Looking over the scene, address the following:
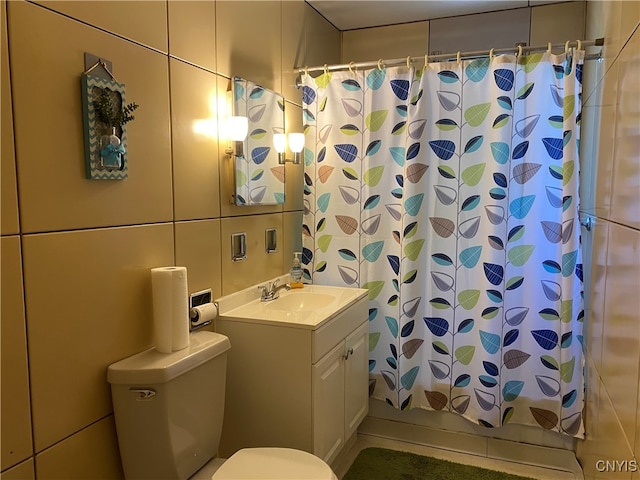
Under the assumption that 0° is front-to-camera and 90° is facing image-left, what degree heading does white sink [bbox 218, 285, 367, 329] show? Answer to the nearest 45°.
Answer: approximately 315°

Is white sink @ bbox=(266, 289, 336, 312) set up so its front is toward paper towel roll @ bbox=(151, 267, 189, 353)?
no

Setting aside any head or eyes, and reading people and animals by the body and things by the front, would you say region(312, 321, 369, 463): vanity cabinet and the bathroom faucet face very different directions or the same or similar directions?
same or similar directions

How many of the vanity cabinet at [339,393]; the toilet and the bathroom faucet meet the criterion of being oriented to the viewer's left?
0

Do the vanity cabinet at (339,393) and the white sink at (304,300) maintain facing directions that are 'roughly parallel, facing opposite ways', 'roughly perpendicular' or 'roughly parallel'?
roughly parallel

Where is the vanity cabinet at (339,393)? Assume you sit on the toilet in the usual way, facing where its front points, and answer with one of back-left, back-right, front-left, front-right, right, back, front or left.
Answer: left

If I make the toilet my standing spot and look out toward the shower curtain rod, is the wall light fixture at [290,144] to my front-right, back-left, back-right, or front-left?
front-left

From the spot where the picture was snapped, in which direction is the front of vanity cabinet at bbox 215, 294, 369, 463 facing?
facing the viewer and to the right of the viewer

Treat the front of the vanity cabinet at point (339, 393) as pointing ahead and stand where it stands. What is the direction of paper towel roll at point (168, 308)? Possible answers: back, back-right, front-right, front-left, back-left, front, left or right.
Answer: right

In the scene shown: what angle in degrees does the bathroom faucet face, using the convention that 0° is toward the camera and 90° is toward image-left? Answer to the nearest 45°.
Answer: approximately 315°

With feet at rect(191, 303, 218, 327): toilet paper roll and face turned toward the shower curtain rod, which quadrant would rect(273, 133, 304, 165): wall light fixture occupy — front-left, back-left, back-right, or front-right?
front-left

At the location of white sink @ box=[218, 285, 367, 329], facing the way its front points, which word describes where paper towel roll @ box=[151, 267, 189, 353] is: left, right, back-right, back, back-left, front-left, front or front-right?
right
